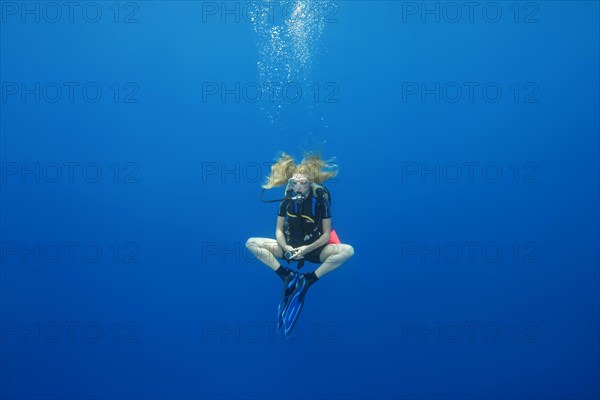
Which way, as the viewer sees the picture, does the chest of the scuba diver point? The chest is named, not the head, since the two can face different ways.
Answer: toward the camera

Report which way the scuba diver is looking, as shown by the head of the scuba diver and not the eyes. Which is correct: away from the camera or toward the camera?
toward the camera
